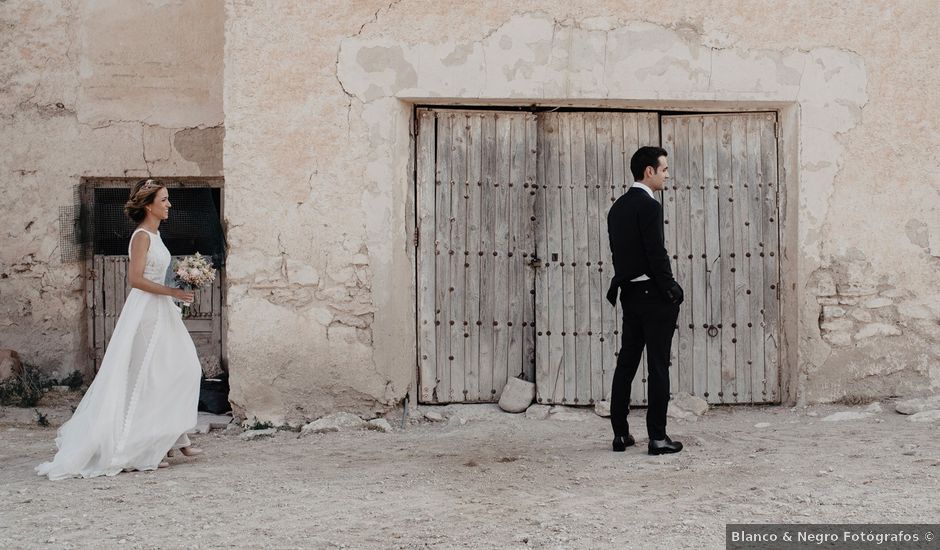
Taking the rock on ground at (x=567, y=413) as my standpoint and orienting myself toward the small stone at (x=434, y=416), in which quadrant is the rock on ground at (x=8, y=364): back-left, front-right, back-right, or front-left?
front-right

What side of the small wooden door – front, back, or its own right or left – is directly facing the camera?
front

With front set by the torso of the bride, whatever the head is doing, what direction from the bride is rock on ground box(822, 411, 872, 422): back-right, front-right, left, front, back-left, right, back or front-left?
front

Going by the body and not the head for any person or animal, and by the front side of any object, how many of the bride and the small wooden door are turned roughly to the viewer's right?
1

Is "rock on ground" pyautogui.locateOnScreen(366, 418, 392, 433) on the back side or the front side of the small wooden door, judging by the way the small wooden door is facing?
on the front side

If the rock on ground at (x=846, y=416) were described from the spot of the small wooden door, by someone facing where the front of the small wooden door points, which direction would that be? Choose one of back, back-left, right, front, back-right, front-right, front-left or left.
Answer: front-left

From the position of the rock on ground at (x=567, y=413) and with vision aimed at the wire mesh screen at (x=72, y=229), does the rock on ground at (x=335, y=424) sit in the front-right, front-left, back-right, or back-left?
front-left

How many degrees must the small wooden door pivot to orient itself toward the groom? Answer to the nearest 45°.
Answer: approximately 45° to its left

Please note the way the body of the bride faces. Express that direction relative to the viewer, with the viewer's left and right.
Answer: facing to the right of the viewer

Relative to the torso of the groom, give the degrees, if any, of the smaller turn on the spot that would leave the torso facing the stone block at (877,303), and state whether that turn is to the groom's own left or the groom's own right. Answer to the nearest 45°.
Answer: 0° — they already face it

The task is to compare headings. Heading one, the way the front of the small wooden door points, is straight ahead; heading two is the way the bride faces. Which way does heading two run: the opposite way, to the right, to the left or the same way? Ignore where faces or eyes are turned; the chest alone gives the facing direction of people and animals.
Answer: to the left

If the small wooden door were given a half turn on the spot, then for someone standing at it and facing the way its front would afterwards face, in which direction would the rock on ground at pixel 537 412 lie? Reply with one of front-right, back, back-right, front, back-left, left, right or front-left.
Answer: back-right

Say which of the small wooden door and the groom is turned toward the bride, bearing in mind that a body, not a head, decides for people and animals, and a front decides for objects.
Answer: the small wooden door

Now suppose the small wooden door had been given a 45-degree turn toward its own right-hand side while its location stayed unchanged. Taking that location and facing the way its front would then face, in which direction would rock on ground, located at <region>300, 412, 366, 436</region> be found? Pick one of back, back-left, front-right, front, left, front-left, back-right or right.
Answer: left

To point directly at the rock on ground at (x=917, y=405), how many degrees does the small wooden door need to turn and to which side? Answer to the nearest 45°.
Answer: approximately 45° to its left

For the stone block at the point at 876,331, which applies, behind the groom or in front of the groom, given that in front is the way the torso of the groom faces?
in front

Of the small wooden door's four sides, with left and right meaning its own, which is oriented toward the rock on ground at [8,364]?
right

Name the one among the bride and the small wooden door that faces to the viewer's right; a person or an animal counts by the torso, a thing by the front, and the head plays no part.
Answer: the bride
